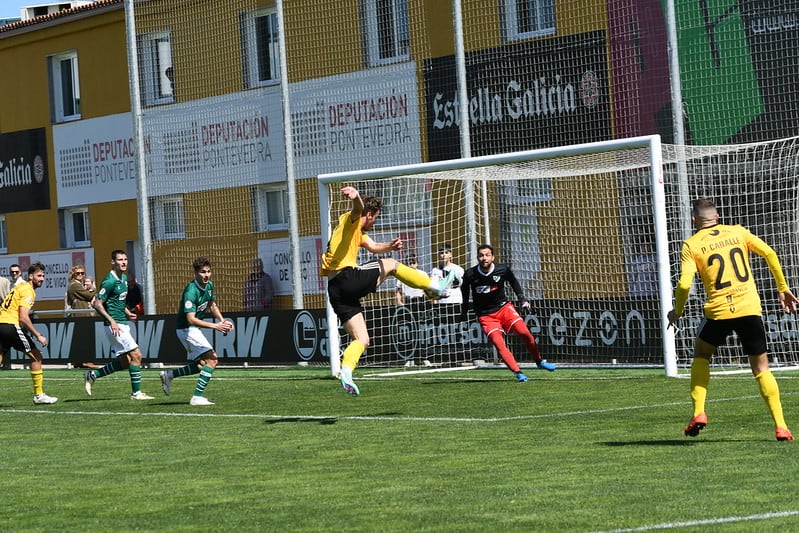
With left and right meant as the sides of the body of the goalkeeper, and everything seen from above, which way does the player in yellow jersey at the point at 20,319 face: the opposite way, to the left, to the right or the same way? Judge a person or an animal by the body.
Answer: to the left

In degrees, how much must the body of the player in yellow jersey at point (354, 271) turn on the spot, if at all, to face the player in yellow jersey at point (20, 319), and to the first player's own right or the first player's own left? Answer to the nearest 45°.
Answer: approximately 135° to the first player's own left

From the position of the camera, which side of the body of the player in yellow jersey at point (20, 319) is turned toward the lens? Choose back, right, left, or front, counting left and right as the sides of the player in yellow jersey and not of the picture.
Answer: right

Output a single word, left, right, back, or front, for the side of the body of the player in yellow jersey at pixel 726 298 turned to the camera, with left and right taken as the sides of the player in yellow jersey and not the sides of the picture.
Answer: back

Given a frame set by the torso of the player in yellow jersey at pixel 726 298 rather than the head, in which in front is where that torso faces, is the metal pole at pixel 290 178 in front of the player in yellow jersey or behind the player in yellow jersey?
in front

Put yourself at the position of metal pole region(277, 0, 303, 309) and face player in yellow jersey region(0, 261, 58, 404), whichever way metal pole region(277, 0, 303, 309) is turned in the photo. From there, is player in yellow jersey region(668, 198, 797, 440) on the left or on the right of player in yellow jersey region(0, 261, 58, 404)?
left

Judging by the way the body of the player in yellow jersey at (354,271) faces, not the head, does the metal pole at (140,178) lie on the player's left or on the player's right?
on the player's left

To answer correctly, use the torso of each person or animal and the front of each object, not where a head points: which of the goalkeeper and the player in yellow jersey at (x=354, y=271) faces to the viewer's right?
the player in yellow jersey

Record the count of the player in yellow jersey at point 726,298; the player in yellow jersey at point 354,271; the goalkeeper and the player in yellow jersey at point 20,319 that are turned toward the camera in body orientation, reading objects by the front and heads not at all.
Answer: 1

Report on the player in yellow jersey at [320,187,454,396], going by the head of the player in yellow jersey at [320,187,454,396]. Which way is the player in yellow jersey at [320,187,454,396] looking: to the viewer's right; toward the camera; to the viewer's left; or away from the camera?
to the viewer's right

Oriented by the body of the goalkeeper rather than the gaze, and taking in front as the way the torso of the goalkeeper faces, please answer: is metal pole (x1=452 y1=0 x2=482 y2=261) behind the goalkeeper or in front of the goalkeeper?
behind

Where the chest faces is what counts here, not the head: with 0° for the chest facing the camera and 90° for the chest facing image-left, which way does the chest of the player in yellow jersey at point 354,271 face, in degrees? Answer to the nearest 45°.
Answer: approximately 270°
